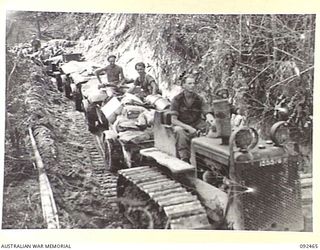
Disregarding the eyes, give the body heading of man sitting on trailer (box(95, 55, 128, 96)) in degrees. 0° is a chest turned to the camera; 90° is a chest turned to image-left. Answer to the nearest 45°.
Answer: approximately 0°

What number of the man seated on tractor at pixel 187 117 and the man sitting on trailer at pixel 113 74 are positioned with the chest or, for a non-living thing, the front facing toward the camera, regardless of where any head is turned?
2

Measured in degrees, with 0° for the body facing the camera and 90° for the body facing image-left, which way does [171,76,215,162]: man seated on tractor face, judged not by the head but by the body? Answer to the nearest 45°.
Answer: approximately 0°
